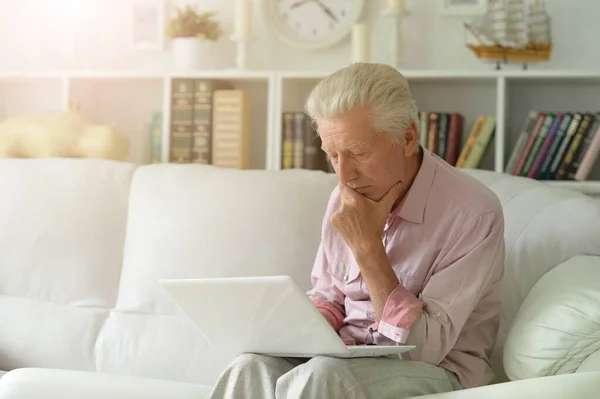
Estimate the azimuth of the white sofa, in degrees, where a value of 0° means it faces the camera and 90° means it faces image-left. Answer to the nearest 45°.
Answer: approximately 0°

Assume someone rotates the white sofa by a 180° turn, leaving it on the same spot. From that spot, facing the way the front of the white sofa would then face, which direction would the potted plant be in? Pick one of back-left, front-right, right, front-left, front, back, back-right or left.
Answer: front

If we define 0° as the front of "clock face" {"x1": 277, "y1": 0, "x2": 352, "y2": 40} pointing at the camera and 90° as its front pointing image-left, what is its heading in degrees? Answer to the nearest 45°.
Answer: approximately 0°

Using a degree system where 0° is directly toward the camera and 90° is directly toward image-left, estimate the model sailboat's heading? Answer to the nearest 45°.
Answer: approximately 90°

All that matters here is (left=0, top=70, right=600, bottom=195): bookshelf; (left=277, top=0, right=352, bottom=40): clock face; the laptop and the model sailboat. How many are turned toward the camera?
2

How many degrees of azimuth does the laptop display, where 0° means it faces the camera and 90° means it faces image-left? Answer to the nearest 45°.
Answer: approximately 225°

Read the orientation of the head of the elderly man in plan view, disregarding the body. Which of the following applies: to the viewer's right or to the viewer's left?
to the viewer's left
